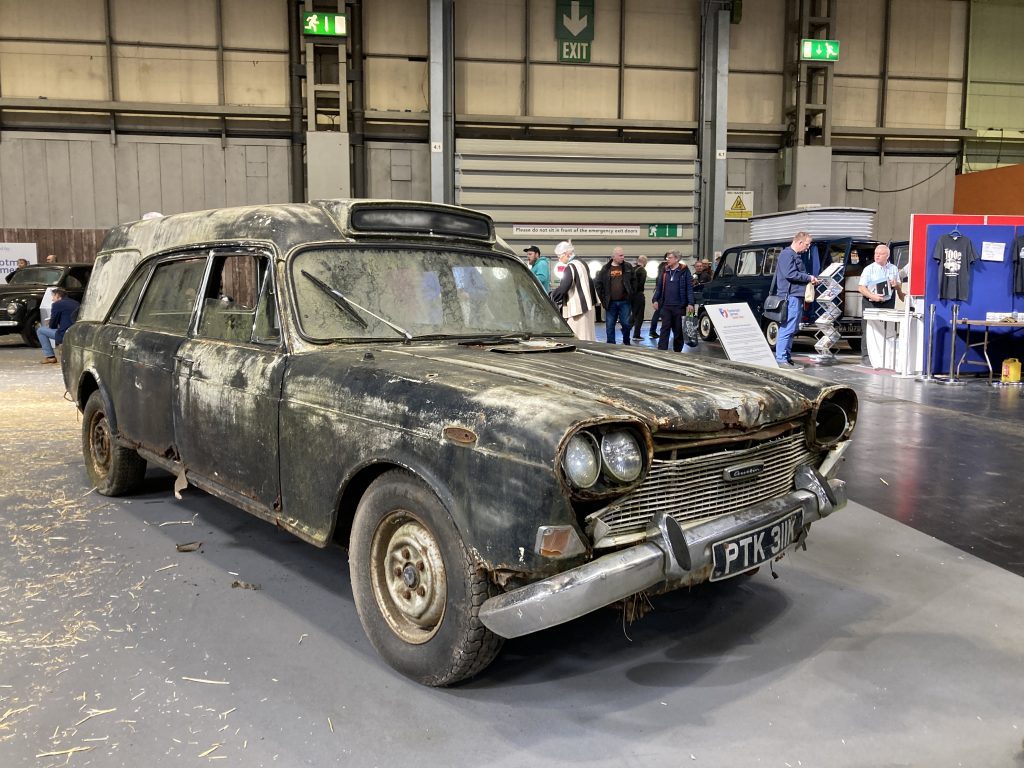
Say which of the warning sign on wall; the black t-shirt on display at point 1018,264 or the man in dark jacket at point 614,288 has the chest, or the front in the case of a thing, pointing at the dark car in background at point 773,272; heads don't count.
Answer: the warning sign on wall

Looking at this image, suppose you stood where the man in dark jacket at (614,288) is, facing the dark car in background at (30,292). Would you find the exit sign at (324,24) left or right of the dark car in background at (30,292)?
right

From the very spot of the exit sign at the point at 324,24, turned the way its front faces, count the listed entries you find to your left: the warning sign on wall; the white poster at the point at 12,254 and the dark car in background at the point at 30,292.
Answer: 1

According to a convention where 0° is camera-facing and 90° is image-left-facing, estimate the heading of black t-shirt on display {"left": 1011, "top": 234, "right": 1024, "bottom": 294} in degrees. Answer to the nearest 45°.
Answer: approximately 0°

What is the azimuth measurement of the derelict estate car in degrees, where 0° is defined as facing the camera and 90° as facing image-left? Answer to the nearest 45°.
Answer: approximately 315°

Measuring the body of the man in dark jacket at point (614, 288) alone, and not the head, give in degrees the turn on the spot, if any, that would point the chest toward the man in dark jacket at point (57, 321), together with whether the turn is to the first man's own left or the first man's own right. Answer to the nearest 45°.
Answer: approximately 90° to the first man's own right

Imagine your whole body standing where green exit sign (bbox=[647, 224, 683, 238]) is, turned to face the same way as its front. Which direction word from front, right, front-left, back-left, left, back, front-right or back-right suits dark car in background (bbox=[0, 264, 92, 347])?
front-right

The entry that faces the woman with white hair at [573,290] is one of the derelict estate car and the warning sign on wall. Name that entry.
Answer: the warning sign on wall

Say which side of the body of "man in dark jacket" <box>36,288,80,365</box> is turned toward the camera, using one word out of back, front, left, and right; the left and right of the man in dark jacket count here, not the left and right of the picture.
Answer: left

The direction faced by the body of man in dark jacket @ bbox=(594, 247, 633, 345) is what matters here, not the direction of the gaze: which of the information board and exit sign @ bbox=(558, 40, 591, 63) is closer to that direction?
the information board
